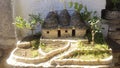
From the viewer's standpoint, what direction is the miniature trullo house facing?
toward the camera

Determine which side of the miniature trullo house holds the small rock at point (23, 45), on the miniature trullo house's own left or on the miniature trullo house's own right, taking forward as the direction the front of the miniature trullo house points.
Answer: on the miniature trullo house's own right
